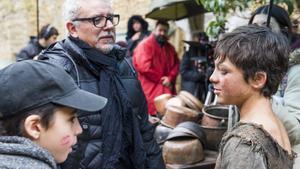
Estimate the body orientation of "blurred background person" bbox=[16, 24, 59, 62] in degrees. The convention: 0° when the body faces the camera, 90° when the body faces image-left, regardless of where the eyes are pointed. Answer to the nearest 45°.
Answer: approximately 270°

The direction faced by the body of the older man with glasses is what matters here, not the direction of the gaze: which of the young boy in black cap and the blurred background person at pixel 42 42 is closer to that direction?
the young boy in black cap

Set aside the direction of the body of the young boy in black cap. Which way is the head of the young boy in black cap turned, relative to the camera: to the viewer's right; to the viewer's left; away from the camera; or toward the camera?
to the viewer's right

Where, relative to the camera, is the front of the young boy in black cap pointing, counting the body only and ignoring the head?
to the viewer's right
